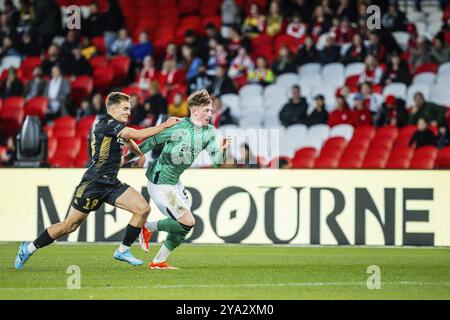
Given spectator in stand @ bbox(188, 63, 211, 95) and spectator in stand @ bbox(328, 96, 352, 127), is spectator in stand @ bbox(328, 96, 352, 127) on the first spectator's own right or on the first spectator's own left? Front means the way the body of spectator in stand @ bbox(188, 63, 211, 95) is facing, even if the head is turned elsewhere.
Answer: on the first spectator's own left

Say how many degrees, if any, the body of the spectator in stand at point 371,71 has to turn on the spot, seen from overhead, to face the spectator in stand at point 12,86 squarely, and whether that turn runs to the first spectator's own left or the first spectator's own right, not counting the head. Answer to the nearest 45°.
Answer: approximately 90° to the first spectator's own right

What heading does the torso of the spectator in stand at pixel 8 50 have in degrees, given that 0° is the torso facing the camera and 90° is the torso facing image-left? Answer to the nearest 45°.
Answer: approximately 0°

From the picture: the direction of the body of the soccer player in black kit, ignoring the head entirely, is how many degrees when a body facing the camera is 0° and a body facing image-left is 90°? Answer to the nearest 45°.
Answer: approximately 270°

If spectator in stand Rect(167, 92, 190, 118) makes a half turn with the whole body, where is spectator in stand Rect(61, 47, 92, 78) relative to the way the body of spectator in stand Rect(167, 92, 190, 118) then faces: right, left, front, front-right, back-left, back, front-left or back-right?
front-left

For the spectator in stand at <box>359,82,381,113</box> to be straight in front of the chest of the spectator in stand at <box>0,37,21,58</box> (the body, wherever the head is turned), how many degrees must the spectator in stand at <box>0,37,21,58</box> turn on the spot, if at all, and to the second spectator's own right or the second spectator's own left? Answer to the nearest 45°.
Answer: approximately 45° to the second spectator's own left

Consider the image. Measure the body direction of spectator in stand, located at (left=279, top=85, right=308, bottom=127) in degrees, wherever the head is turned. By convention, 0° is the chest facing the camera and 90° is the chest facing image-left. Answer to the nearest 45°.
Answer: approximately 0°

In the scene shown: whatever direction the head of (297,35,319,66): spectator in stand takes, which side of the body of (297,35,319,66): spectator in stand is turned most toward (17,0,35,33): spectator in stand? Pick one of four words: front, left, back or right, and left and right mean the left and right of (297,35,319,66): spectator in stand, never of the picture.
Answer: right
